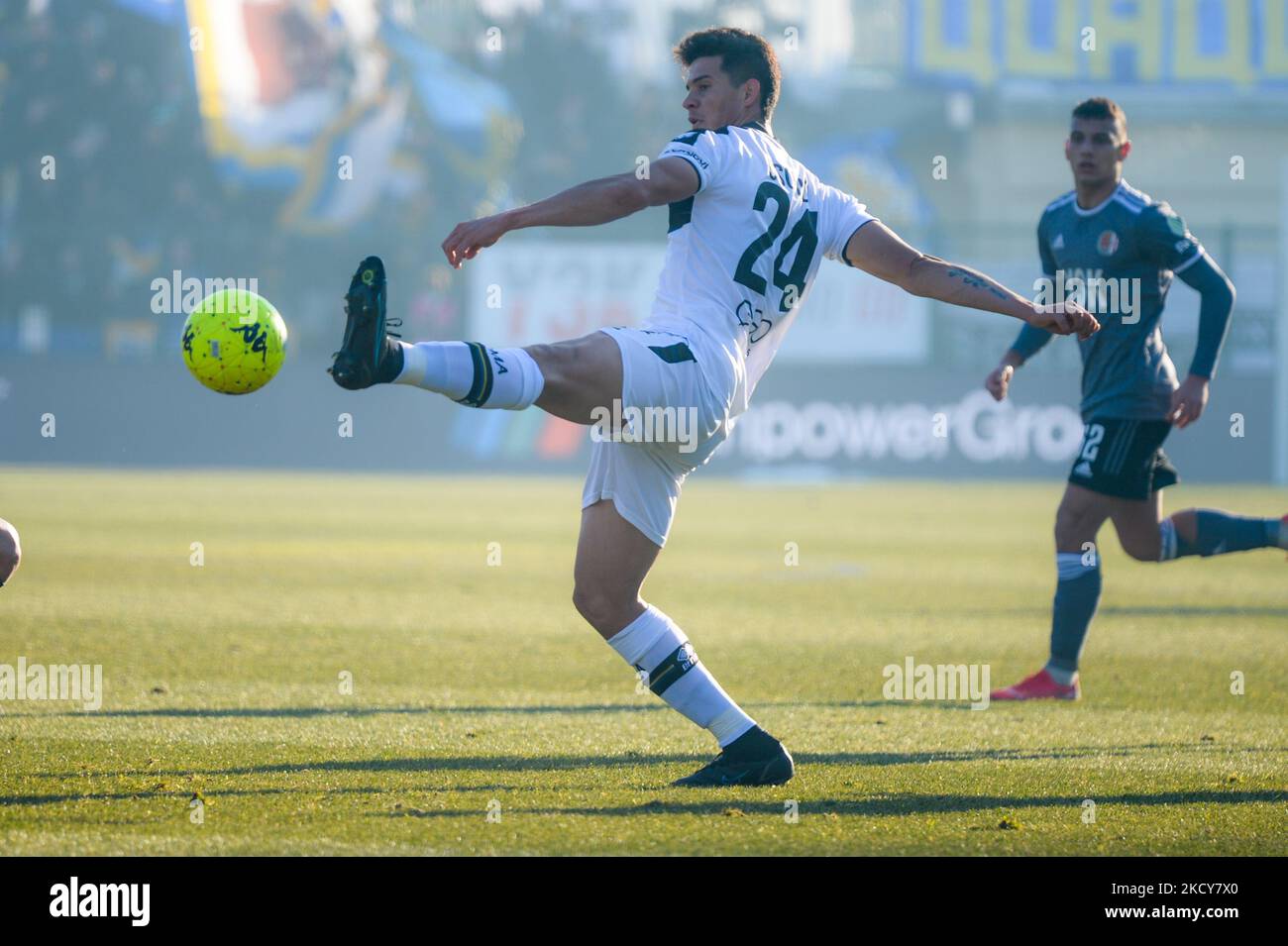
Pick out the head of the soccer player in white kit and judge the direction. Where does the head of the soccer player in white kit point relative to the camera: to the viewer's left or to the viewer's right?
to the viewer's left

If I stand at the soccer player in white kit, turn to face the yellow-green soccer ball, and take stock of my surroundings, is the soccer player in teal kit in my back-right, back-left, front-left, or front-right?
back-right

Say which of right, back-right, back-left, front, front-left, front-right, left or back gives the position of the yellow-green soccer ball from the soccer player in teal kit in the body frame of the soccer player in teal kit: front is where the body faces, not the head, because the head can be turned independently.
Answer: front

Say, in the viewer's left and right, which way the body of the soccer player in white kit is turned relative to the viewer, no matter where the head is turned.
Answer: facing away from the viewer and to the left of the viewer

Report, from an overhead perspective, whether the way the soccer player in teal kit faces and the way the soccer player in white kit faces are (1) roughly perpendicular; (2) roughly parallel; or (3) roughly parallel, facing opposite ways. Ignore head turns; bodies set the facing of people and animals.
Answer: roughly perpendicular

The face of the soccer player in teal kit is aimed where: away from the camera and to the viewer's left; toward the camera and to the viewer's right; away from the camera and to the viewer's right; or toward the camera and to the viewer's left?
toward the camera and to the viewer's left

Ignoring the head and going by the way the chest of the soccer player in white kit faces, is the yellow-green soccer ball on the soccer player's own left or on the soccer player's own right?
on the soccer player's own left

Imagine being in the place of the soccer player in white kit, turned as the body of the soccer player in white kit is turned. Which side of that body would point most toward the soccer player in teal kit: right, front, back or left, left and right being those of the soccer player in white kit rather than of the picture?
right

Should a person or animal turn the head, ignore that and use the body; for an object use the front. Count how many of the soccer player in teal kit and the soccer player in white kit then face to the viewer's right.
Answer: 0

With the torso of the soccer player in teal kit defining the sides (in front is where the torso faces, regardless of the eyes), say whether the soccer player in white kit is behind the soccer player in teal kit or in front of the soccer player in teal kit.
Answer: in front

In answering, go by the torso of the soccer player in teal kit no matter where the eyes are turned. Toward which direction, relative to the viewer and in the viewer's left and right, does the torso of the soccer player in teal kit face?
facing the viewer and to the left of the viewer
